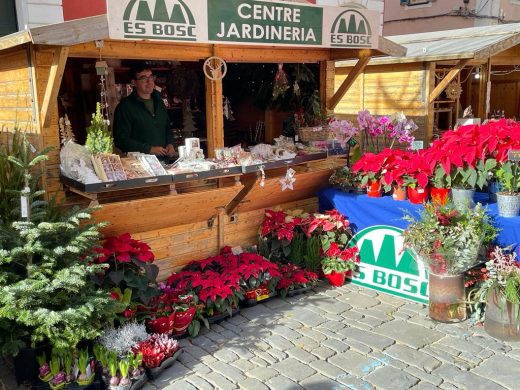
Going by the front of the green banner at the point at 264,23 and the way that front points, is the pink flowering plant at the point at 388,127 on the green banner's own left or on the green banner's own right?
on the green banner's own left

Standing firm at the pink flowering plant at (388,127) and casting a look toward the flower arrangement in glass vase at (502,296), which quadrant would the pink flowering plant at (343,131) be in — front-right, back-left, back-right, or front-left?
back-right

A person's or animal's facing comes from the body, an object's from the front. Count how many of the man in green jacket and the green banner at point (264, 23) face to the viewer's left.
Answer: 0

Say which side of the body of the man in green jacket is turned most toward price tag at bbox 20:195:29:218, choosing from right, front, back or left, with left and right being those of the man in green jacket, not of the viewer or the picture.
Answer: right

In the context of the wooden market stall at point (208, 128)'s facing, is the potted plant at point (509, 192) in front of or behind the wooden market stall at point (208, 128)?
in front

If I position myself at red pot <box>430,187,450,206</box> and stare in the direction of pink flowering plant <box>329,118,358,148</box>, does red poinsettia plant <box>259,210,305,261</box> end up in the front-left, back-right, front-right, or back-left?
front-left

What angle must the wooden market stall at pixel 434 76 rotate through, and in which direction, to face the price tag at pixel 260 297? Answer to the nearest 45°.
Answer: approximately 45° to its right

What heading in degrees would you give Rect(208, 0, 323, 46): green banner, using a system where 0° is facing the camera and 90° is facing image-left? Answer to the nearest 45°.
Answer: approximately 315°

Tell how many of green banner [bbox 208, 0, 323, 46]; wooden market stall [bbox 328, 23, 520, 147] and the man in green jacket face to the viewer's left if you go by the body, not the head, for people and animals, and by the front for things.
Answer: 0

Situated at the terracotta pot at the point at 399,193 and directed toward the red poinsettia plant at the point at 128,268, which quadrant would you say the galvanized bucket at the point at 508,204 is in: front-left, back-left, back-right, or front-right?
back-left

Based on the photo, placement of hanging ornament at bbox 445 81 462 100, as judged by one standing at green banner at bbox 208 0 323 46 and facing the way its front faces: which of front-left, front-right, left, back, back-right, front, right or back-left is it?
left

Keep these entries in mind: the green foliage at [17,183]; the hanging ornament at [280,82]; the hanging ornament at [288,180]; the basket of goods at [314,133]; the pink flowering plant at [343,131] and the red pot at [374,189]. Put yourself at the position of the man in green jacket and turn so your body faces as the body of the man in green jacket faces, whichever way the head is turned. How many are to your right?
1

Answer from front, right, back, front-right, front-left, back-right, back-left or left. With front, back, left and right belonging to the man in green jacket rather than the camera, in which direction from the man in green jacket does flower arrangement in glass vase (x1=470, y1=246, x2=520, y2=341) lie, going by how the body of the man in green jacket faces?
front

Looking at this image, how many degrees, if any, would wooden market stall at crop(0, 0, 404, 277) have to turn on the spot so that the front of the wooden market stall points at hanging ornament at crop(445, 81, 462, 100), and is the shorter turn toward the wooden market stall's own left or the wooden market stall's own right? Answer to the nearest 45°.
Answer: approximately 90° to the wooden market stall's own left
